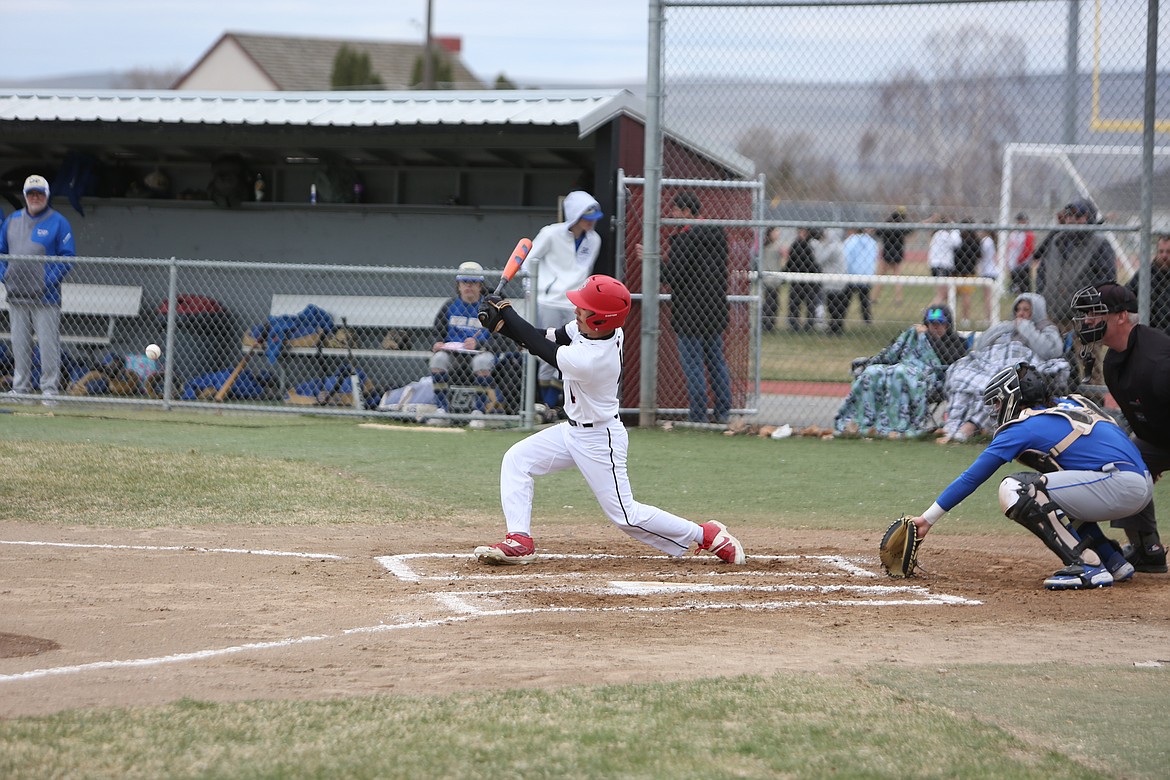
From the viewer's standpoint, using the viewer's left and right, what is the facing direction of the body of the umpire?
facing to the left of the viewer

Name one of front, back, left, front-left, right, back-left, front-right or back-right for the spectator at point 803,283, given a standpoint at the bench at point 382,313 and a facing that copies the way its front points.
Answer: back-left

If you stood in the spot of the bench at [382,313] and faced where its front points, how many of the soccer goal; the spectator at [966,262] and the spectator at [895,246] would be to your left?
3

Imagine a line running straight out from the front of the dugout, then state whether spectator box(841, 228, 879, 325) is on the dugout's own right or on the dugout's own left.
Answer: on the dugout's own left

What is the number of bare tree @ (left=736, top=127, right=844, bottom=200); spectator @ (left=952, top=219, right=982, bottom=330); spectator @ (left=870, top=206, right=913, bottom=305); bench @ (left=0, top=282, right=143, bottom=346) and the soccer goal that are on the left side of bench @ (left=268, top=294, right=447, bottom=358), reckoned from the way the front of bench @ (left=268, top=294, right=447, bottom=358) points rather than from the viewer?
4

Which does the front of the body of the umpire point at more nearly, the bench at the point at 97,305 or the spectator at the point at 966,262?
the bench

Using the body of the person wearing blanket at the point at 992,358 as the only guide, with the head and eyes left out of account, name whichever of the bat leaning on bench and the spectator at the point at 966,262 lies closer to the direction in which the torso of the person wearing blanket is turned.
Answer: the bat leaning on bench

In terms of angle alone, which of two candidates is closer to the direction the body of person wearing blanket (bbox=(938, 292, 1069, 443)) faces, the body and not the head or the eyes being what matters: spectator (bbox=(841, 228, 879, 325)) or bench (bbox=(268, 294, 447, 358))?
the bench

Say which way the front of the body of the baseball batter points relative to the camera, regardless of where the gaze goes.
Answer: to the viewer's left
